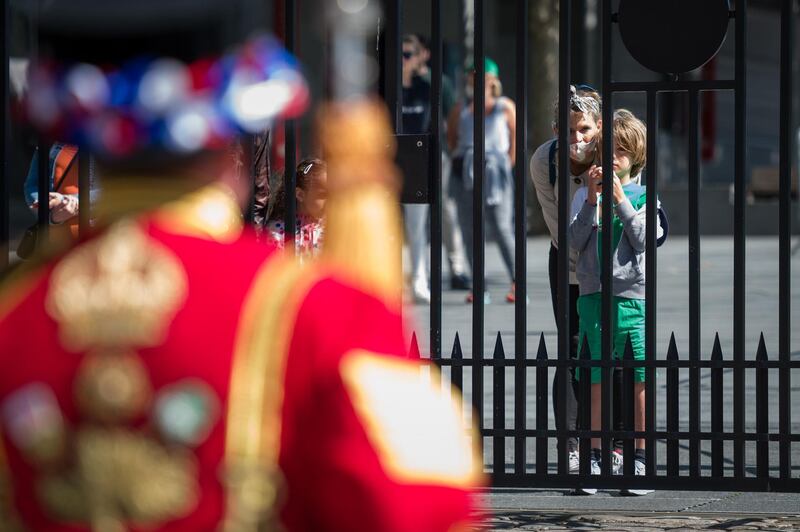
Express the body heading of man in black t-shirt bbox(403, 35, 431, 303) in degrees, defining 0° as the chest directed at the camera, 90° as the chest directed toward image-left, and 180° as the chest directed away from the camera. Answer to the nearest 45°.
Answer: approximately 0°

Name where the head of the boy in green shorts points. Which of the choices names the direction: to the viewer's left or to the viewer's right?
to the viewer's left

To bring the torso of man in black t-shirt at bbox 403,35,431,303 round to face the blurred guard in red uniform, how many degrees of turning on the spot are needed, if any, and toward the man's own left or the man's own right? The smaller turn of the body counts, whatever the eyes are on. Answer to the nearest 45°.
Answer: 0° — they already face them

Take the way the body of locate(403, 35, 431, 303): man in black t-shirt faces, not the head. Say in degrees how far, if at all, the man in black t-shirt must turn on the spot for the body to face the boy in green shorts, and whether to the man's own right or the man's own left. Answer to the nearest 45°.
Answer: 0° — they already face them

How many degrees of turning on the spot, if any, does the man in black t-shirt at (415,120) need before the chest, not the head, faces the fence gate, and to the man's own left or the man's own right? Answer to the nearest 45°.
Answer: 0° — they already face it
